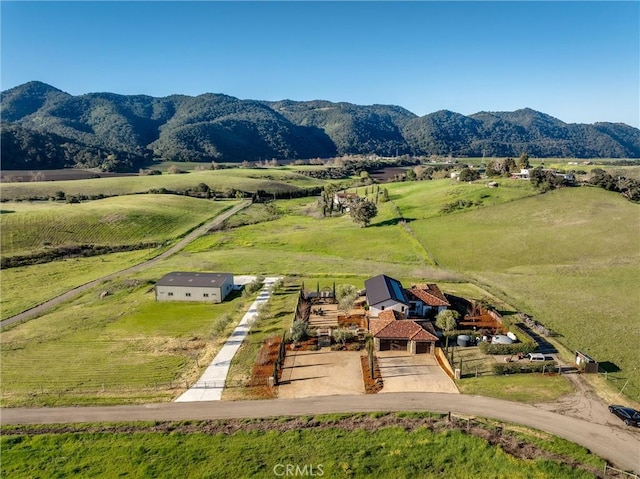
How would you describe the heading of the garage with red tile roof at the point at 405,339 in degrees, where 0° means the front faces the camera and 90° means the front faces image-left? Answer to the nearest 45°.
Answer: approximately 0°

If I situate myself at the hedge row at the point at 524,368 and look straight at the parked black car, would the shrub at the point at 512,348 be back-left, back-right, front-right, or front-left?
back-left

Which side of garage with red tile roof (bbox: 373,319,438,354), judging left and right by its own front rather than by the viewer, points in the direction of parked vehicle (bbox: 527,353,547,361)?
left

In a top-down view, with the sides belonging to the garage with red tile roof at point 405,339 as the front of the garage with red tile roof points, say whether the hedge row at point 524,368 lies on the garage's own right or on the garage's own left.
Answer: on the garage's own left

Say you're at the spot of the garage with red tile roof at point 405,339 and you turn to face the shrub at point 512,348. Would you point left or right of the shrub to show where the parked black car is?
right

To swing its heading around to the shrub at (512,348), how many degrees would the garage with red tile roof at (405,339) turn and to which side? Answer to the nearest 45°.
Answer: approximately 90° to its left

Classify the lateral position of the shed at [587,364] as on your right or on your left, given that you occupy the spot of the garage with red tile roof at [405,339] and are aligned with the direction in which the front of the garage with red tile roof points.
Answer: on your left
